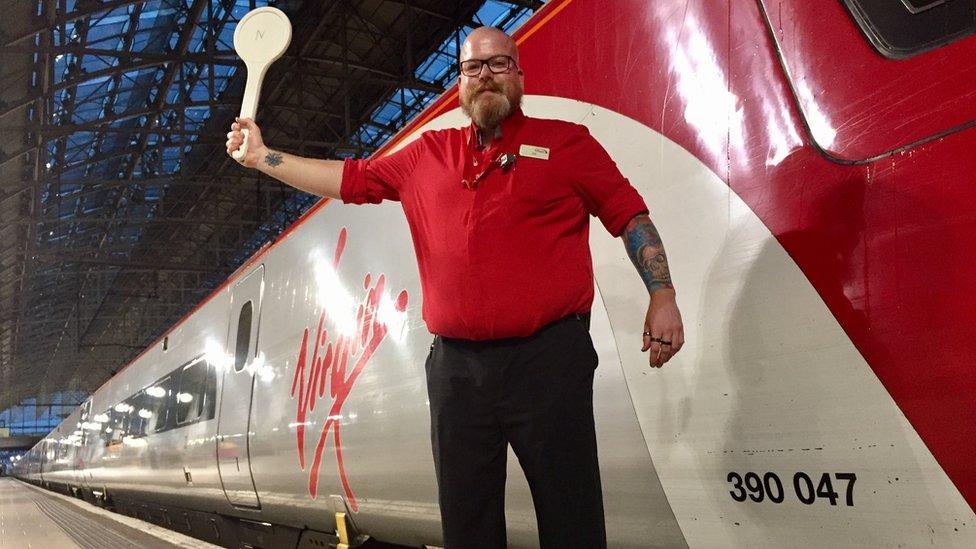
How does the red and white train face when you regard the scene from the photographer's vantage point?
facing the viewer and to the right of the viewer

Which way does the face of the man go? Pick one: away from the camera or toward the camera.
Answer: toward the camera

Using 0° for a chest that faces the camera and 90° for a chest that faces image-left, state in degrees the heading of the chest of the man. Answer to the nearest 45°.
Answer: approximately 0°

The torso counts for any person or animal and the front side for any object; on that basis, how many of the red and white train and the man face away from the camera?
0
